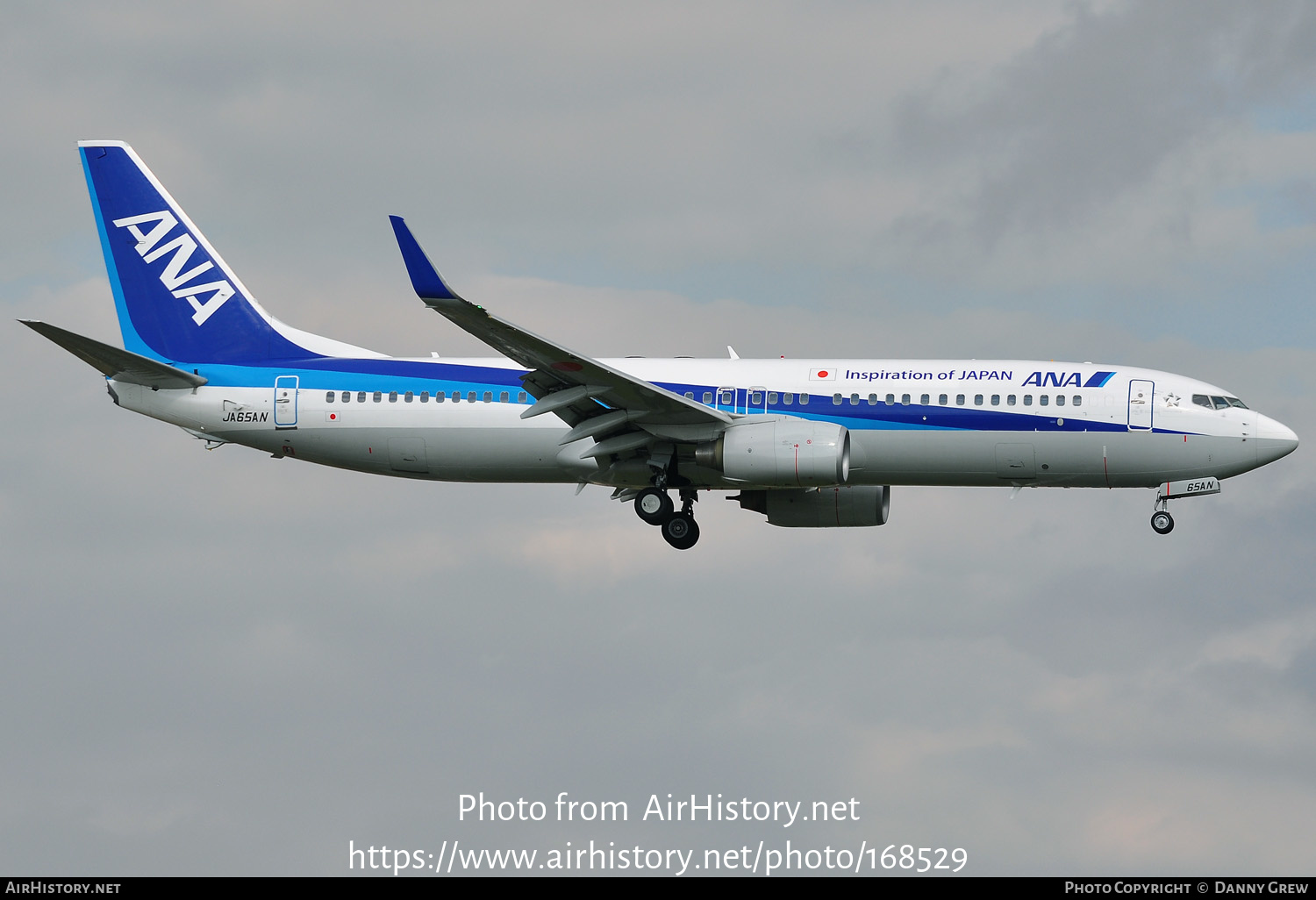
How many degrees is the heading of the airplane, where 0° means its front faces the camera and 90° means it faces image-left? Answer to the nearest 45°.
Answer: approximately 270°
